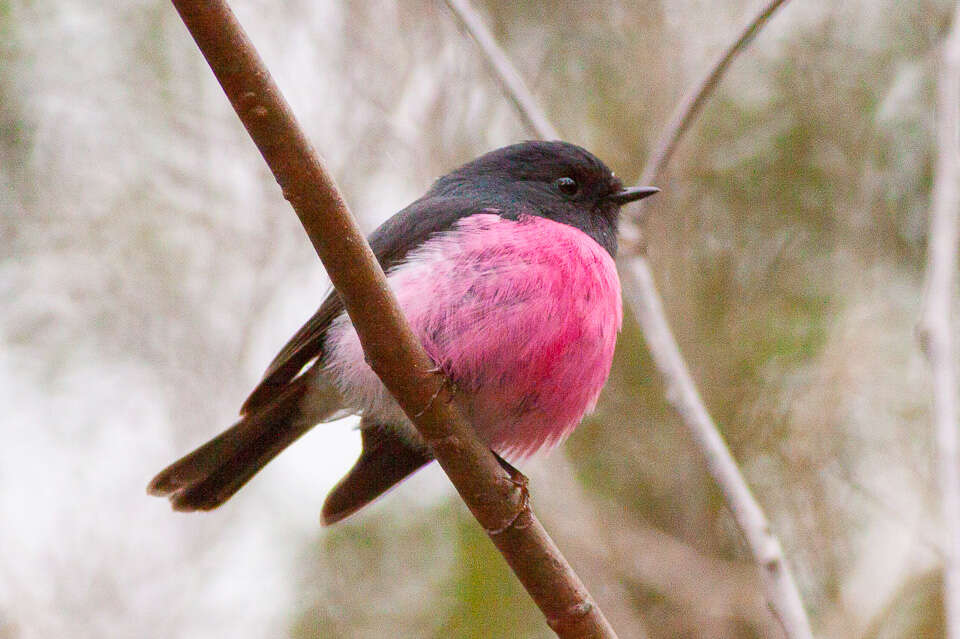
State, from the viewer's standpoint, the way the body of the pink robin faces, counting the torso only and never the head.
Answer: to the viewer's right
